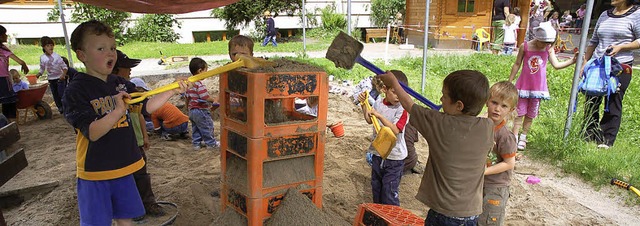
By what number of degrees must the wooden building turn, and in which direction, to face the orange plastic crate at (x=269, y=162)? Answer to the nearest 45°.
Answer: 0° — it already faces it

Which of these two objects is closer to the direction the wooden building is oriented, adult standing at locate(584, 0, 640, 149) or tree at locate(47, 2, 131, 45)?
the adult standing

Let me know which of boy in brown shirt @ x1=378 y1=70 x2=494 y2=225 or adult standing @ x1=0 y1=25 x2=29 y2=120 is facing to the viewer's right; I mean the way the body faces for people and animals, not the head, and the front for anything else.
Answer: the adult standing

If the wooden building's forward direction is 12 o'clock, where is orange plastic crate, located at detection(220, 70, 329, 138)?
The orange plastic crate is roughly at 12 o'clock from the wooden building.

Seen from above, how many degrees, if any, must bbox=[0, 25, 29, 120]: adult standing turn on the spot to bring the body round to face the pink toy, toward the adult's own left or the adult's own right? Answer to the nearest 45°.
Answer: approximately 45° to the adult's own right

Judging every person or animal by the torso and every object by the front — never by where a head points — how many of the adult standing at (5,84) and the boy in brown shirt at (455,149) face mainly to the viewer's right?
1

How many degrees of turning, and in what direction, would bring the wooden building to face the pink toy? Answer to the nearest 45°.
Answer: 0° — it already faces it

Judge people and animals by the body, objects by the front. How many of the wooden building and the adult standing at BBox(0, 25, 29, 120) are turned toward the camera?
1

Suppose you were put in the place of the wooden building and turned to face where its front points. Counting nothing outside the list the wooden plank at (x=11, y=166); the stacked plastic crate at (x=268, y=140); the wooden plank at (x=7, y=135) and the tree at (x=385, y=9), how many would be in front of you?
3

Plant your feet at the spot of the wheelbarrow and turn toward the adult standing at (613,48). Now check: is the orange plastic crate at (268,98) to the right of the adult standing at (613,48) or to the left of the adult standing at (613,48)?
right

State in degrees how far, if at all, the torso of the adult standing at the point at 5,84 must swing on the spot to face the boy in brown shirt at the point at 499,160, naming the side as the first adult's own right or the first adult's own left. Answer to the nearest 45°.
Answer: approximately 45° to the first adult's own right

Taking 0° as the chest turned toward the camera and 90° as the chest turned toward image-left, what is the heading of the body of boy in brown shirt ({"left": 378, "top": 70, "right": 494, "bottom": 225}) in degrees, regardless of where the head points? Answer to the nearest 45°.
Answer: approximately 135°

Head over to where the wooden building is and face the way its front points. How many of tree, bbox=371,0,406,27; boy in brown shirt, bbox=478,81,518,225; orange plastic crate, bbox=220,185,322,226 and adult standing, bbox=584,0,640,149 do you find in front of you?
3

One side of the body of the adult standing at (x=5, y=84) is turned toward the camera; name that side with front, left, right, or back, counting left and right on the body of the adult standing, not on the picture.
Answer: right
